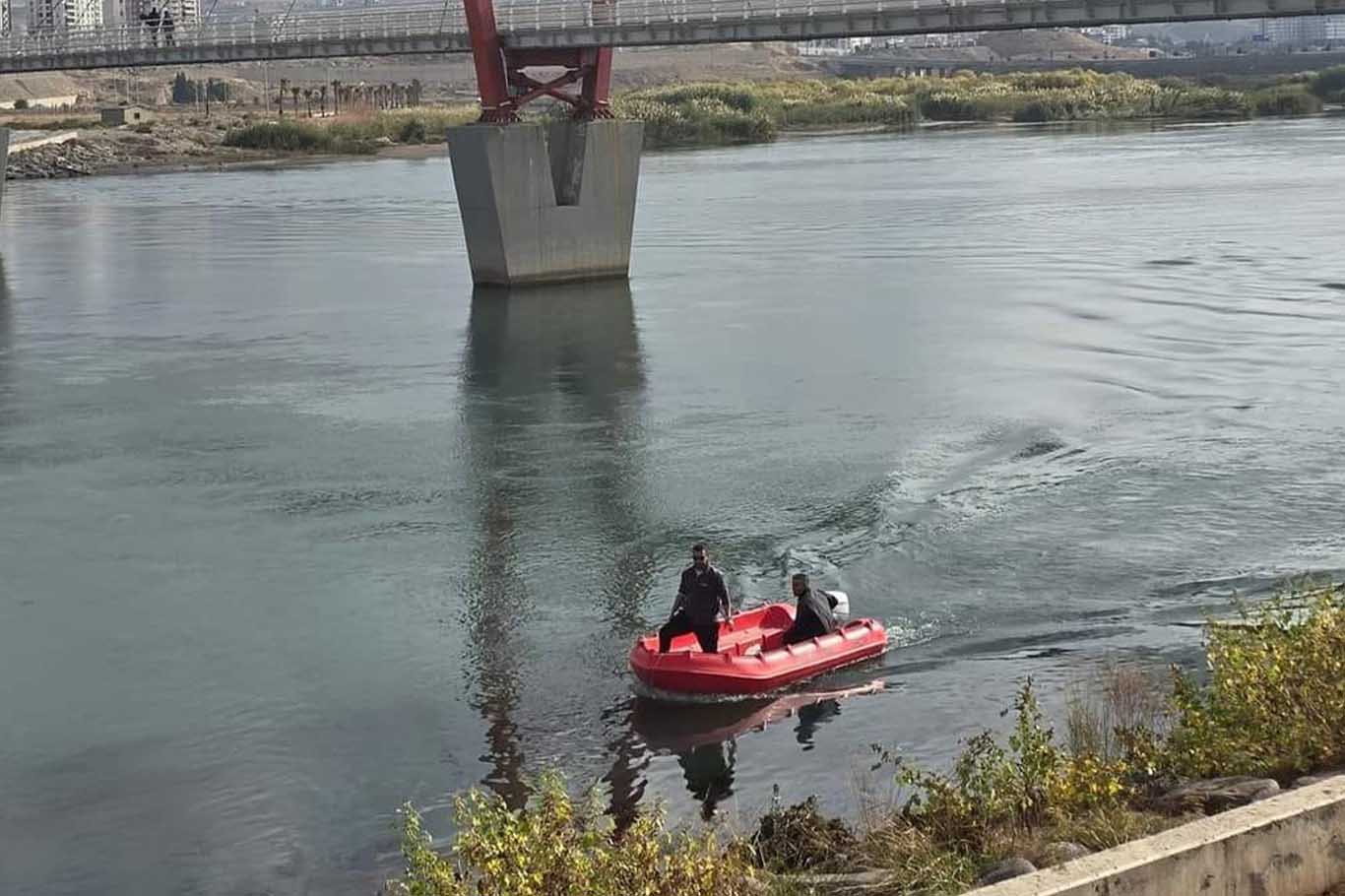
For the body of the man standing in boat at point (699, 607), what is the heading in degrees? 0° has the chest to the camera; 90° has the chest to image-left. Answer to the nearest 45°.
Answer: approximately 0°

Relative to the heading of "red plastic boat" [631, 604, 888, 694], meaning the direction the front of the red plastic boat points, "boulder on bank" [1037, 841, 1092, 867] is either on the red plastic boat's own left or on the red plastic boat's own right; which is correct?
on the red plastic boat's own left

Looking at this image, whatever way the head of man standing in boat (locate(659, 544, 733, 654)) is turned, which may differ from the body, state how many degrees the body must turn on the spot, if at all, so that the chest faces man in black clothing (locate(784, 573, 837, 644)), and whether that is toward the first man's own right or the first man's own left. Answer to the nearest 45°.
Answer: approximately 135° to the first man's own left

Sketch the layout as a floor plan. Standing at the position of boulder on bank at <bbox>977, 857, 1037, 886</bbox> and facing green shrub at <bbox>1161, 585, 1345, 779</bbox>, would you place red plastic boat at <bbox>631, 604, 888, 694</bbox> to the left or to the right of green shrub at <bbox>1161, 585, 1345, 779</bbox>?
left

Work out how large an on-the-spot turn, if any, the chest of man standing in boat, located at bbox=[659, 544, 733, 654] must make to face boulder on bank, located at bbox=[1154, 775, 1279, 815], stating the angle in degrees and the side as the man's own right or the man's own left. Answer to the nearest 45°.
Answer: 0° — they already face it

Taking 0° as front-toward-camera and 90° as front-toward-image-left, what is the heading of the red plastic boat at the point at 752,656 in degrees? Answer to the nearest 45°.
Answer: approximately 45°

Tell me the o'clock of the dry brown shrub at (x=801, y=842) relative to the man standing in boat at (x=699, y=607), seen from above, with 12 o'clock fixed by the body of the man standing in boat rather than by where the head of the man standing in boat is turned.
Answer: The dry brown shrub is roughly at 12 o'clock from the man standing in boat.

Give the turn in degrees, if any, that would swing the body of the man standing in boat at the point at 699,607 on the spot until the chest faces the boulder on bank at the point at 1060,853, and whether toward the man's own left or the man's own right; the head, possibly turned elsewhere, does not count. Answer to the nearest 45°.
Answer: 0° — they already face it

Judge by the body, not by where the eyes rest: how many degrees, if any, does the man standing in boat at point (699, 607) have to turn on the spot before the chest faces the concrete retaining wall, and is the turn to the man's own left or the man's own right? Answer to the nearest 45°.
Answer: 0° — they already face it
